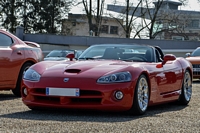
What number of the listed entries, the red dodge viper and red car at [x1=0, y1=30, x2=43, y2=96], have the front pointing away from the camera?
0

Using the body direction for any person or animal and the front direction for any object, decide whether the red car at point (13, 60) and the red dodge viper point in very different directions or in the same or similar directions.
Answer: same or similar directions

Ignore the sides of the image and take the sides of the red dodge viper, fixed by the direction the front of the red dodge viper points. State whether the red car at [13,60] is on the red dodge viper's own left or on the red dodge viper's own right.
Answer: on the red dodge viper's own right

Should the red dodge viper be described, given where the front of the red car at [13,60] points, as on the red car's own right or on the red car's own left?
on the red car's own left

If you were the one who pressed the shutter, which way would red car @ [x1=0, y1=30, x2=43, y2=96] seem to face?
facing the viewer and to the left of the viewer
